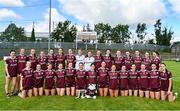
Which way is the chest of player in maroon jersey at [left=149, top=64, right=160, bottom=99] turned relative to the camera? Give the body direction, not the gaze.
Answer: toward the camera

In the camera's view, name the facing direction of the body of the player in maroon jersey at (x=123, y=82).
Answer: toward the camera

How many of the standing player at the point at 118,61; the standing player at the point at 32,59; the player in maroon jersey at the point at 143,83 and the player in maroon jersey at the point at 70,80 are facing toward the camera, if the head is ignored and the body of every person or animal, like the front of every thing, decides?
4

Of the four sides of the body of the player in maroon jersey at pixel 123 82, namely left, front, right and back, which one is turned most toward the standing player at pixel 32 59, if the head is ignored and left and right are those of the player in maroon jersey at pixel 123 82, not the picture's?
right

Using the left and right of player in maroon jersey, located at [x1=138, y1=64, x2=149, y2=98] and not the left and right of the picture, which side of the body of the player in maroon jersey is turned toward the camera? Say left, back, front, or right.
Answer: front

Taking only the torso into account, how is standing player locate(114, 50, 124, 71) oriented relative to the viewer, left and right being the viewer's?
facing the viewer

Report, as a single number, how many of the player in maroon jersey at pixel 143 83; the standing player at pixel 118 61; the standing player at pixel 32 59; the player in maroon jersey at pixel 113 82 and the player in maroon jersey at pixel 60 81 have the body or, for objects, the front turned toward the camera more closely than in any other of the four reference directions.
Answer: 5

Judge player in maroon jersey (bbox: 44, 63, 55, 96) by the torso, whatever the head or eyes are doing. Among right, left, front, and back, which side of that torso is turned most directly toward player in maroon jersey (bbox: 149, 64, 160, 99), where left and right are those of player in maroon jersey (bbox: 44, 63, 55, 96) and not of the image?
left

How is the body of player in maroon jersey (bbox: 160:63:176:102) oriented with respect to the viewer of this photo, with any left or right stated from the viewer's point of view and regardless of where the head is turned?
facing the viewer and to the left of the viewer

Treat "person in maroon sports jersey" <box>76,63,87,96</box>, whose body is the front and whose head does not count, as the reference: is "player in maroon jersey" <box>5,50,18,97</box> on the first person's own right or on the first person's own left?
on the first person's own right
